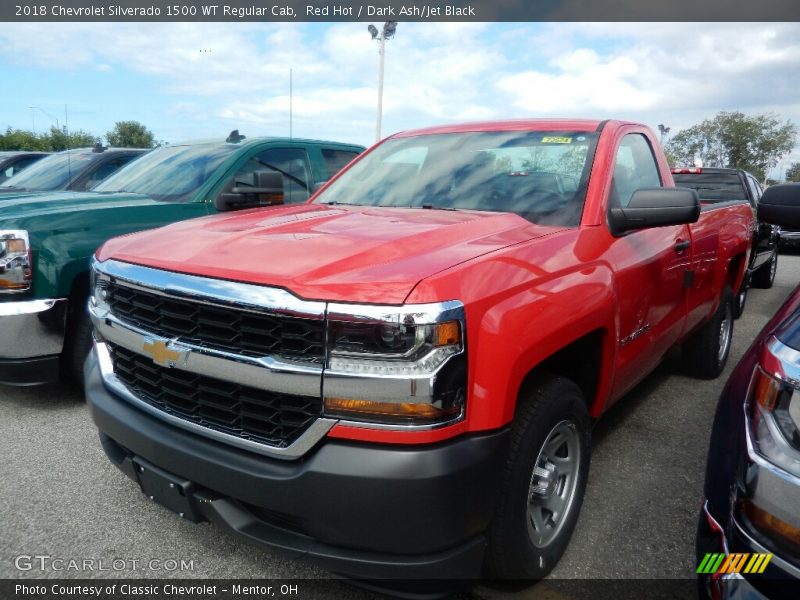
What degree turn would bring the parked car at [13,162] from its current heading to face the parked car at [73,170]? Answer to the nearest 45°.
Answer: approximately 45° to its left

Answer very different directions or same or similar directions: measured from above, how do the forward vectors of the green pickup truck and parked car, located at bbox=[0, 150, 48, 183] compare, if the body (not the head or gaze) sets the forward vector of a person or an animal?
same or similar directions

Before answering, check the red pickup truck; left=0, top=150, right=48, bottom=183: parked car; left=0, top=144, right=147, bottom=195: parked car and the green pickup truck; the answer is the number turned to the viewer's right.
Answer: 0

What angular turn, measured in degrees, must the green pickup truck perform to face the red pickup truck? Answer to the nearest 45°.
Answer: approximately 90° to its left

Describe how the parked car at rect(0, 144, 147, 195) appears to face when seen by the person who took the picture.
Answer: facing the viewer and to the left of the viewer

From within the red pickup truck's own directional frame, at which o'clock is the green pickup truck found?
The green pickup truck is roughly at 3 o'clock from the red pickup truck.

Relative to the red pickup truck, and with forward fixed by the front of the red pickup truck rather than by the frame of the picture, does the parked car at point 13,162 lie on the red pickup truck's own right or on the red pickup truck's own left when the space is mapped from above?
on the red pickup truck's own right

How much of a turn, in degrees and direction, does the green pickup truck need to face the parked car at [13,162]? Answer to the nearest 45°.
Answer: approximately 135° to its right

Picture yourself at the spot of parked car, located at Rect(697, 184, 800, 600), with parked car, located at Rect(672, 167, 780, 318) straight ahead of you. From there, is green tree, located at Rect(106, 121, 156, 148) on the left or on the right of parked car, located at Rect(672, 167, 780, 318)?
left

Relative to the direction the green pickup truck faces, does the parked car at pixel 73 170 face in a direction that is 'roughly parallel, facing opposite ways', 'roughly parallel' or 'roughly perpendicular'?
roughly parallel

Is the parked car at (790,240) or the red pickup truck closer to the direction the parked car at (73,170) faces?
the red pickup truck

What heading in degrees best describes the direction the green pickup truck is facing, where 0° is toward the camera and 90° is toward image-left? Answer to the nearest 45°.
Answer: approximately 45°

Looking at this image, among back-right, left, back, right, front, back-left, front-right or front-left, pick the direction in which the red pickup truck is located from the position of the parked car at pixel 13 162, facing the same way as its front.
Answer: front-left
